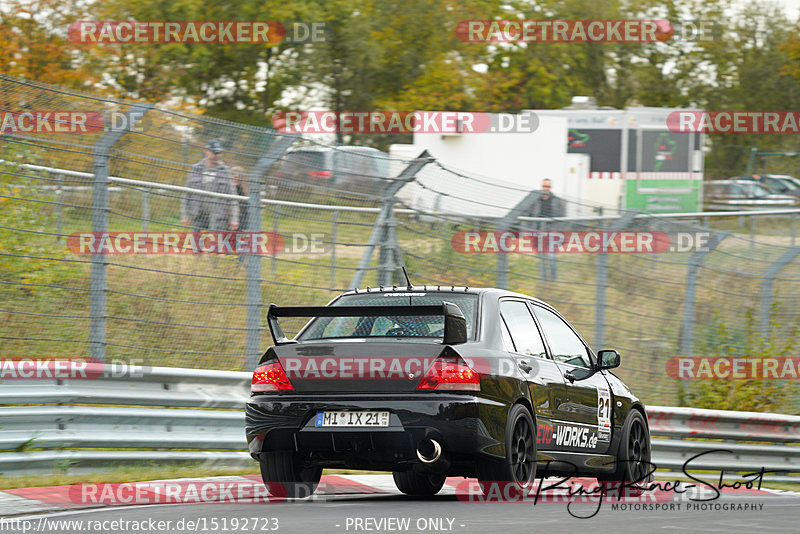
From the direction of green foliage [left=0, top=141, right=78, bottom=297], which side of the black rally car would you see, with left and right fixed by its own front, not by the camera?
left

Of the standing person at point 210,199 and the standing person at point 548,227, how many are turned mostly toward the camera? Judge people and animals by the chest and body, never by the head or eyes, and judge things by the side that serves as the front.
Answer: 2

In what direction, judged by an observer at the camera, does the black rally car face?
facing away from the viewer and to the right of the viewer

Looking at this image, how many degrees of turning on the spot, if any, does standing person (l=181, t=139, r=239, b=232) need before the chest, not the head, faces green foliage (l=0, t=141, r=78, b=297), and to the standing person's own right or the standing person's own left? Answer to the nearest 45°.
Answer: approximately 45° to the standing person's own right

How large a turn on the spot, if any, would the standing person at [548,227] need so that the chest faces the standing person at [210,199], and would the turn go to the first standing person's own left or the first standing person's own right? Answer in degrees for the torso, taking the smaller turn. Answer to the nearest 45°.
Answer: approximately 45° to the first standing person's own right

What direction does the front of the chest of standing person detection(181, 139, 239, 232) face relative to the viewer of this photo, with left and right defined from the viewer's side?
facing the viewer

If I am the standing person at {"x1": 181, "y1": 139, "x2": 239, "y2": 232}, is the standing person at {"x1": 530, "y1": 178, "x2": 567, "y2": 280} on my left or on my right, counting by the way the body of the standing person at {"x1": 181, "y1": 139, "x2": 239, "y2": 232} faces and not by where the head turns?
on my left

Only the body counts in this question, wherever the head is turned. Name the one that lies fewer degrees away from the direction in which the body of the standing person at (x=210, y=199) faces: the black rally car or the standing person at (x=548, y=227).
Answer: the black rally car

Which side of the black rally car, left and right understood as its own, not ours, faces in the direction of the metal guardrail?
left

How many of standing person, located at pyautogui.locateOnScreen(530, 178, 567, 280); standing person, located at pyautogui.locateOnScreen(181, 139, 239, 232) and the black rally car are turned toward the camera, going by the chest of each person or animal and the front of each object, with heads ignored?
2

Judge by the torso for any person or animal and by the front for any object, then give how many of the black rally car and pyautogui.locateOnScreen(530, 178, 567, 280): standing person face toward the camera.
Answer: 1

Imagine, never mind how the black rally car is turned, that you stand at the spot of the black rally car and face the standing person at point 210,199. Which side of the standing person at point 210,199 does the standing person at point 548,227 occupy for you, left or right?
right
